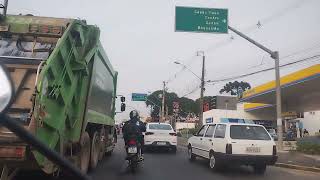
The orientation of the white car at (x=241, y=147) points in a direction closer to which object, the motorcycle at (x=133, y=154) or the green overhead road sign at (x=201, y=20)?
the green overhead road sign

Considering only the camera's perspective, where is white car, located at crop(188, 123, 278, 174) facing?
facing away from the viewer and to the left of the viewer

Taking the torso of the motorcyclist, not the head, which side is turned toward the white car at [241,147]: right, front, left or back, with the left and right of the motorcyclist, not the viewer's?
right

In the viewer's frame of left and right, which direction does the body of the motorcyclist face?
facing away from the viewer

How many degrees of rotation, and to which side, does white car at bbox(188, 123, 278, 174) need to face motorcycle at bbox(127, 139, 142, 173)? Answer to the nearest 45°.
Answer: approximately 45° to its left

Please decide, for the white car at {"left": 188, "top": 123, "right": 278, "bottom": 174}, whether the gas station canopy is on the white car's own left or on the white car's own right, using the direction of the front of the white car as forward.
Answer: on the white car's own right

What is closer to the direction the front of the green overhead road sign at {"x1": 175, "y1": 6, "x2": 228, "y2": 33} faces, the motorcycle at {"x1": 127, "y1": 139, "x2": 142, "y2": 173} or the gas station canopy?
the motorcycle

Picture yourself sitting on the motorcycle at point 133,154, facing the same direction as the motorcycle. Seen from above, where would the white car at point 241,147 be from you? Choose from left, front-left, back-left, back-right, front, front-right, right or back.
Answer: right

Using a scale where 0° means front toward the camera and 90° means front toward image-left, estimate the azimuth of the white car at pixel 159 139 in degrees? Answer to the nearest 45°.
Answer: approximately 180°

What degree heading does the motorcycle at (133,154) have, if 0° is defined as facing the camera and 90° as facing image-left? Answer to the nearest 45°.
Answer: approximately 180°

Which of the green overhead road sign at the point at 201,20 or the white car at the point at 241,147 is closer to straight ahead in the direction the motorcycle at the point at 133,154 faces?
the green overhead road sign
